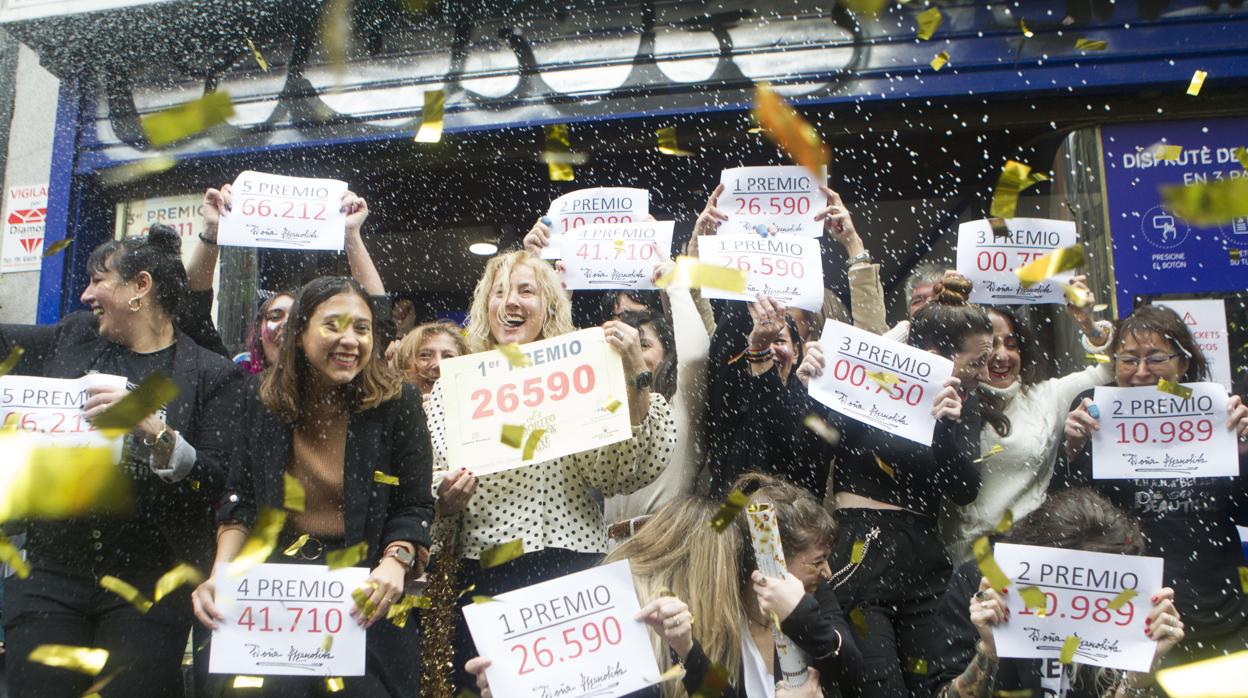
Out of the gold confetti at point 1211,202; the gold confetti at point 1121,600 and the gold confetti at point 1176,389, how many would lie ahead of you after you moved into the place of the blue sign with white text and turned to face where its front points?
3

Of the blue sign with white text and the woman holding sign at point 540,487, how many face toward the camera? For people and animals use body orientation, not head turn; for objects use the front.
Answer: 2

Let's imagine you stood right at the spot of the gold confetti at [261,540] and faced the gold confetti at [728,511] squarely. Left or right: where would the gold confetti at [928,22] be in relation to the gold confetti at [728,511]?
left

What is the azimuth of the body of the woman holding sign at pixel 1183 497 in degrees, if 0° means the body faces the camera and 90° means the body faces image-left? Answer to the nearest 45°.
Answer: approximately 0°

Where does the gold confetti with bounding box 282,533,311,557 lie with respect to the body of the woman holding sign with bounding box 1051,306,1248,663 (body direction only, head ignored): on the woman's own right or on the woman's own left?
on the woman's own right

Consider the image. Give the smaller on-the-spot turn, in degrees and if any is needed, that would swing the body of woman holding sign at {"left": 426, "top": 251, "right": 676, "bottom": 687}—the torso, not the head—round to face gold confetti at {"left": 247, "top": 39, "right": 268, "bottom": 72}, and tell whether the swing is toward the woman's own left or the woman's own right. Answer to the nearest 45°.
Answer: approximately 135° to the woman's own right

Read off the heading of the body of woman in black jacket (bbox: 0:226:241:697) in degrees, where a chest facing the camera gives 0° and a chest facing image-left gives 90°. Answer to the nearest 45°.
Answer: approximately 0°
